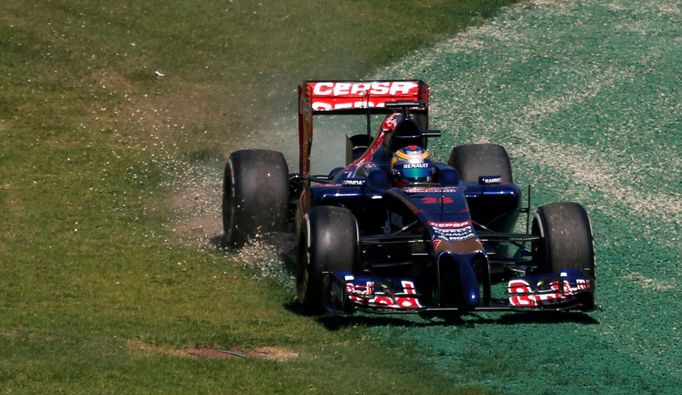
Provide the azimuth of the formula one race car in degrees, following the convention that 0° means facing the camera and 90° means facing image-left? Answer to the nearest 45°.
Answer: approximately 0°
